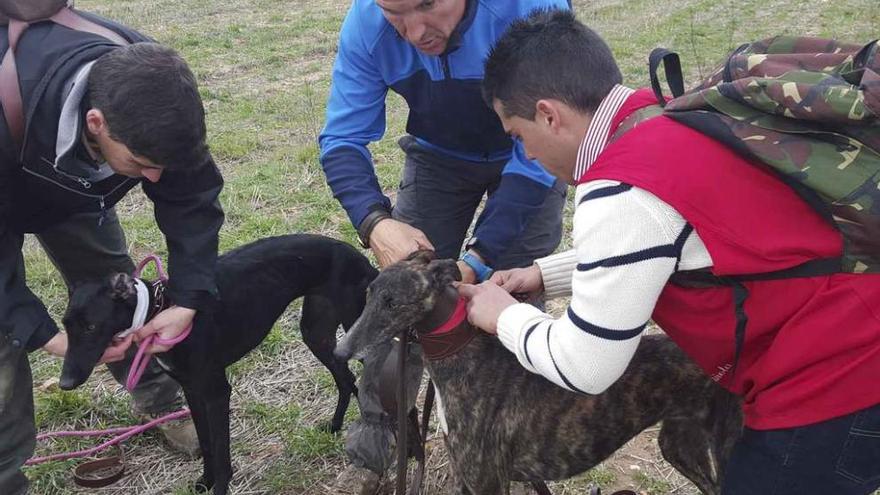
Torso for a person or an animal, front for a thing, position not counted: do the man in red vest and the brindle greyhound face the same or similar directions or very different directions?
same or similar directions

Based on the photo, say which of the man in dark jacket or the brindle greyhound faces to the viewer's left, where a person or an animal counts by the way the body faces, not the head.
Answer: the brindle greyhound

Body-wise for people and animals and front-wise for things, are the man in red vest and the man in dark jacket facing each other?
yes

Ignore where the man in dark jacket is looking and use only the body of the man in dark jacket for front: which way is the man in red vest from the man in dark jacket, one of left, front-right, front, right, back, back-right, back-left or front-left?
front

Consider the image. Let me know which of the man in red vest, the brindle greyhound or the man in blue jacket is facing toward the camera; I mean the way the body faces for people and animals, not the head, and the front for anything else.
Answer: the man in blue jacket

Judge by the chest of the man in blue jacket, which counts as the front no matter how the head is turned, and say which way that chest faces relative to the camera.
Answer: toward the camera

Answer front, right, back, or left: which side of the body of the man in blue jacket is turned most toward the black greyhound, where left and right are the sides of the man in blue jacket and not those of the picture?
right

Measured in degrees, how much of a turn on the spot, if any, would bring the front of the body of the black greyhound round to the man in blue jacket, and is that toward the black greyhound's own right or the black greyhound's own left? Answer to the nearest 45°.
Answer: approximately 135° to the black greyhound's own left

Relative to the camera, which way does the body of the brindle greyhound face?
to the viewer's left

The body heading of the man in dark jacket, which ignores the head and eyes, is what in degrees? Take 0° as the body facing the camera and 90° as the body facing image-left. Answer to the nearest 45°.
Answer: approximately 315°

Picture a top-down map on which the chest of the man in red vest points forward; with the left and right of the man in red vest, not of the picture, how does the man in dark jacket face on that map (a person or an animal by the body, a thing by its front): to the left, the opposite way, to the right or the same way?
the opposite way

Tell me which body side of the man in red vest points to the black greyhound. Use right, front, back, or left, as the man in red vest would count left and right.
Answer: front

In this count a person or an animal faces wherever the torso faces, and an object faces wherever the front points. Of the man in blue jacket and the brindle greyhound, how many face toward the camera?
1

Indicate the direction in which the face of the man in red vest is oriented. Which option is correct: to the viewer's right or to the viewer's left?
to the viewer's left

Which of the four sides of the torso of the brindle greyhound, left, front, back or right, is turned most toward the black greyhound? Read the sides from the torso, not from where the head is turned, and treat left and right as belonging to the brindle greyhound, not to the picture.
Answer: front
